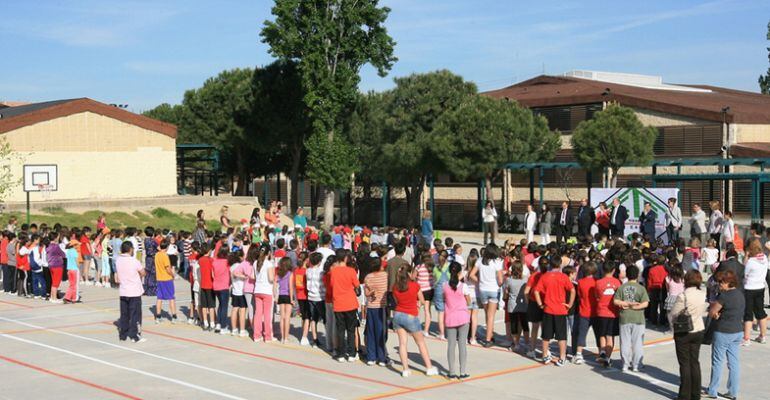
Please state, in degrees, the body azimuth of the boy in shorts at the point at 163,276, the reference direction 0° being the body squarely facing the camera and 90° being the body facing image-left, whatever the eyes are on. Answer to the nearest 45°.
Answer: approximately 225°

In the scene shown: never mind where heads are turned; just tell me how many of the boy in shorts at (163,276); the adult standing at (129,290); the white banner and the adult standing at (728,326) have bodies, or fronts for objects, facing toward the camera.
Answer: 1

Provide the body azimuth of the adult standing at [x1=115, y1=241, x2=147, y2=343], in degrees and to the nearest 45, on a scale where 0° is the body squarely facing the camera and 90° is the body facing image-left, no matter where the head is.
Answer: approximately 225°

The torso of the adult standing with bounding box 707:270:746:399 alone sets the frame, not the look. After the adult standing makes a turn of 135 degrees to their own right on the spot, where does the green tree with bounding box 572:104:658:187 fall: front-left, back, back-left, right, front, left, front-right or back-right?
left

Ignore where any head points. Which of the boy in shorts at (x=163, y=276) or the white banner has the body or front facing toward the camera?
the white banner

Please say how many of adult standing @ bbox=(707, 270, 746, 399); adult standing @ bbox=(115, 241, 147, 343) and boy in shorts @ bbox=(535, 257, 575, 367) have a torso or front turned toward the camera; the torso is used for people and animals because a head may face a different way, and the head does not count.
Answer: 0

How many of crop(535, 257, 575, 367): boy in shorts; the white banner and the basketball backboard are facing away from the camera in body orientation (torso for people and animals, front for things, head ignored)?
1

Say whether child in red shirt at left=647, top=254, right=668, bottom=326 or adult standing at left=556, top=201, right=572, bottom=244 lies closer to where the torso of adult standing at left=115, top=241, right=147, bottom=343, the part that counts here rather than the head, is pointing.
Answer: the adult standing

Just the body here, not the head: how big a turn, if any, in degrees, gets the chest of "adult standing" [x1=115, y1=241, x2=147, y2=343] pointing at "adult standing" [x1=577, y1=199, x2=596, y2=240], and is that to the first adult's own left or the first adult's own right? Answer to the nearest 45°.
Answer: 0° — they already face them

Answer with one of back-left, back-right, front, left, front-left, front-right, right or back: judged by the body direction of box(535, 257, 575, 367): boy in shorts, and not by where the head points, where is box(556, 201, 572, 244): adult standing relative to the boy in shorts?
front

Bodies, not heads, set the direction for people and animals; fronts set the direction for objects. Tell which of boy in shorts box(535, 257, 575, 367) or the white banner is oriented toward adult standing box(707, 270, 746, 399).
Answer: the white banner

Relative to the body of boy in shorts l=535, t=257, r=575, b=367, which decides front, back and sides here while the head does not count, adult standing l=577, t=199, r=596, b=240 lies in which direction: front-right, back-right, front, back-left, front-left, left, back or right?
front

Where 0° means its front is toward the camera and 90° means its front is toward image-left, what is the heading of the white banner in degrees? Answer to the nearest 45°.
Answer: approximately 0°

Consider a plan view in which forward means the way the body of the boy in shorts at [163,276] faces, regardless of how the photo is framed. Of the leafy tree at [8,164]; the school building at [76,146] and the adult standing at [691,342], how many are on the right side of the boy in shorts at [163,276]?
1

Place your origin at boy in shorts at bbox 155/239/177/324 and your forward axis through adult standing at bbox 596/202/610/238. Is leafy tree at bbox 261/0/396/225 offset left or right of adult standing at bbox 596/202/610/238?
left

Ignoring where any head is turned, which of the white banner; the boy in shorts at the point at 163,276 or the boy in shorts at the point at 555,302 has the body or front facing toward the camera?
the white banner

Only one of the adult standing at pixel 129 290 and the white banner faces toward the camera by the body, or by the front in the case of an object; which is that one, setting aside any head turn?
the white banner

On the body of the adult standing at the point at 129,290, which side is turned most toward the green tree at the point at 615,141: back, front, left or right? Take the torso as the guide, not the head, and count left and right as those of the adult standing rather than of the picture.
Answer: front

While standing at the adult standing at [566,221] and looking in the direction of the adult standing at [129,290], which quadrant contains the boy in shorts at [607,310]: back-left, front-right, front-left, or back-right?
front-left

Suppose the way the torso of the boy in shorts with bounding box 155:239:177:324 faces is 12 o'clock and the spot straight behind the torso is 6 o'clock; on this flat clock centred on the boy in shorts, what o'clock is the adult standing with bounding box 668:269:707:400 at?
The adult standing is roughly at 3 o'clock from the boy in shorts.

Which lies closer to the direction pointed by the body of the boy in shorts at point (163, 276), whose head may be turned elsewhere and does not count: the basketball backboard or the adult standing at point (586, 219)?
the adult standing

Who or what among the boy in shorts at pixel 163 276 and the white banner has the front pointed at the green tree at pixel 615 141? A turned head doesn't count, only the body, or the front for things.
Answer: the boy in shorts

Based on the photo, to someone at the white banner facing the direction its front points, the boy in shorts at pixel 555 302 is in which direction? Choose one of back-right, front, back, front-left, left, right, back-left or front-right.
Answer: front
